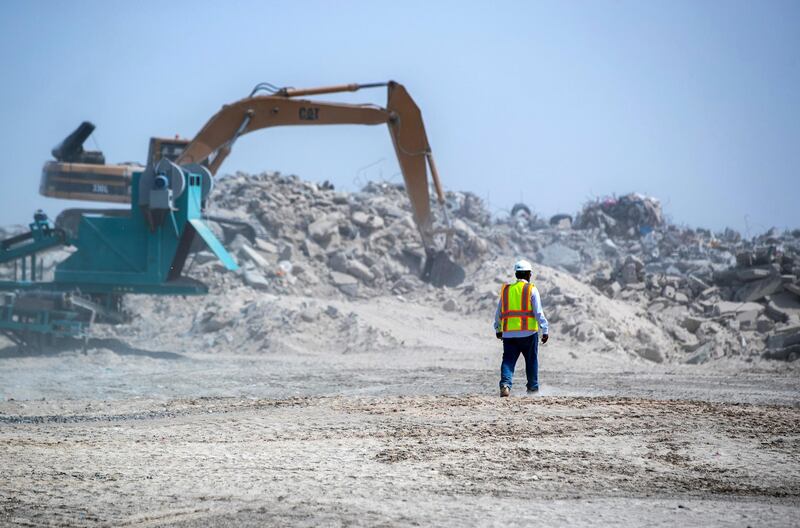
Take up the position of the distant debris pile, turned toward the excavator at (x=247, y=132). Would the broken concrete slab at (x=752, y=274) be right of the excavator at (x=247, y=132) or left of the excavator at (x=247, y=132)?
left

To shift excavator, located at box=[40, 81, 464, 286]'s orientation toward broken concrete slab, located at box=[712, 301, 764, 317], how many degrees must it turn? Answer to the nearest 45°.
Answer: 0° — it already faces it

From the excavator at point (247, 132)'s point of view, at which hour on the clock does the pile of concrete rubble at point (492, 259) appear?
The pile of concrete rubble is roughly at 11 o'clock from the excavator.

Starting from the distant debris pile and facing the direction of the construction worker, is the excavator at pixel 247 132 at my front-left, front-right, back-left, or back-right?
front-right

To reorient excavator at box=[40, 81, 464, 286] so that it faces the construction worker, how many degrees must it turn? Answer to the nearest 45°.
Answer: approximately 90° to its right

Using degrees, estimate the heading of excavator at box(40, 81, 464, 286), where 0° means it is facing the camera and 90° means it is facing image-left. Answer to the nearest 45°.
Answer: approximately 270°

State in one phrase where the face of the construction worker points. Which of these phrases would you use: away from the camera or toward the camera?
away from the camera

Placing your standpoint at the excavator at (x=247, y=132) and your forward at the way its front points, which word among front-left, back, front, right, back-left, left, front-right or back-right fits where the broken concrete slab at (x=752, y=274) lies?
front

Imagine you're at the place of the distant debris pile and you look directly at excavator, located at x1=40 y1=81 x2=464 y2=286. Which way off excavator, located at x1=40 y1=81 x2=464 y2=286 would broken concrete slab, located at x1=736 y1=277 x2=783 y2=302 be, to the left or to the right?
left

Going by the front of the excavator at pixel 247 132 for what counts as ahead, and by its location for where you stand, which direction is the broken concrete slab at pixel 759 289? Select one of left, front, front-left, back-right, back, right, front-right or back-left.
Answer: front

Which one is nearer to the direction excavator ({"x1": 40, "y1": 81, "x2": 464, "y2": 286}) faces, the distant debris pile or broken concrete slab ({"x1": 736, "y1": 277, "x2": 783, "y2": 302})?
the broken concrete slab

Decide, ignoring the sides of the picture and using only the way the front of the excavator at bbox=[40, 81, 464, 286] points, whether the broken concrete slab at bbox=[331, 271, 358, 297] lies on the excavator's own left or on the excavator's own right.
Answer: on the excavator's own right
